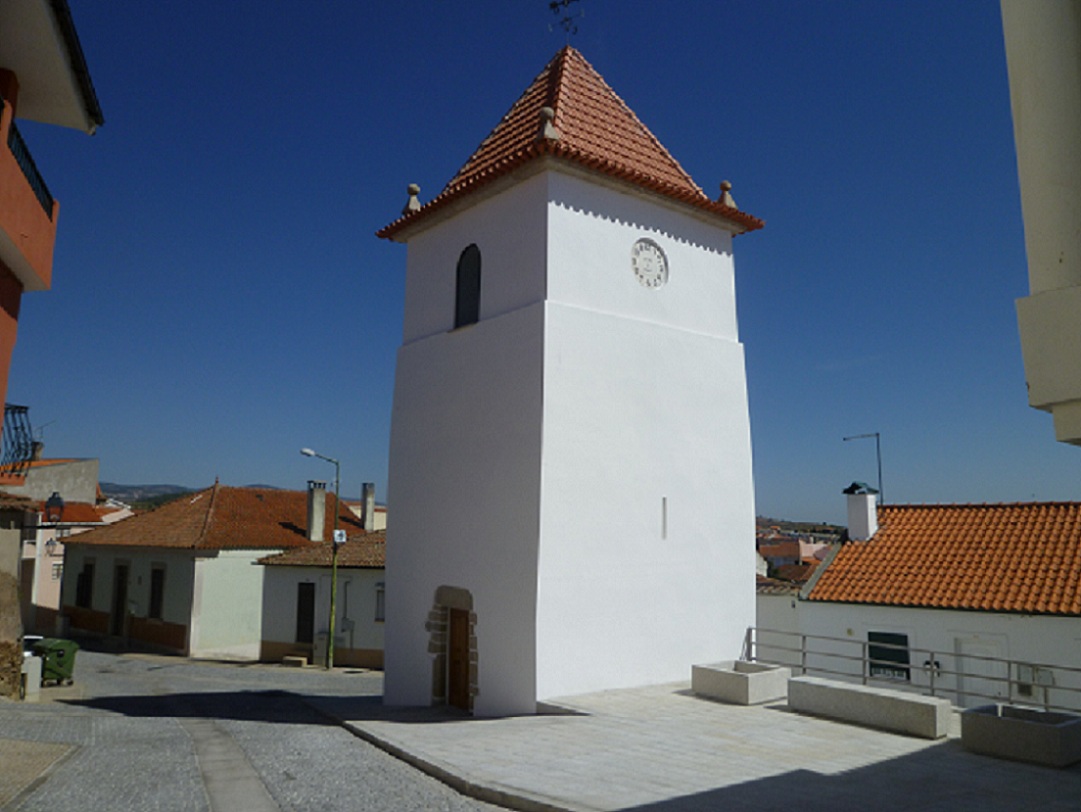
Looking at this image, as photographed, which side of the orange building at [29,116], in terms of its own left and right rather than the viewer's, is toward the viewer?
right

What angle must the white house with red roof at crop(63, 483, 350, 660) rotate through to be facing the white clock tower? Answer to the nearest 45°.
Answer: approximately 45° to its left

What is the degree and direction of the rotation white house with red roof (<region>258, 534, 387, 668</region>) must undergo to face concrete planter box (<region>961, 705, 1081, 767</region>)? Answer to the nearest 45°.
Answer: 0° — it already faces it

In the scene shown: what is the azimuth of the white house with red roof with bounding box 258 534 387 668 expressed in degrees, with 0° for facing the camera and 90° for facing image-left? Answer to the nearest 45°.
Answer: approximately 0°

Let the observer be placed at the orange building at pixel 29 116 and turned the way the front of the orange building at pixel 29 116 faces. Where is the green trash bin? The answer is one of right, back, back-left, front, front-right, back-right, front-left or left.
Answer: left

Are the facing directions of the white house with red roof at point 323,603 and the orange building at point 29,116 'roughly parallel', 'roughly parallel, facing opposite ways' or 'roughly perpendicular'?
roughly perpendicular

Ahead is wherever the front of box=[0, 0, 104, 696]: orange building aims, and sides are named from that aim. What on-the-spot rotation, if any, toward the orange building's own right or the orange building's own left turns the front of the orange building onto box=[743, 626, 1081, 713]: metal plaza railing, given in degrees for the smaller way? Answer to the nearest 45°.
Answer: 0° — it already faces it

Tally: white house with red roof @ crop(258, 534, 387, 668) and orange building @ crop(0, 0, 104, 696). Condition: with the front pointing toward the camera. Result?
1

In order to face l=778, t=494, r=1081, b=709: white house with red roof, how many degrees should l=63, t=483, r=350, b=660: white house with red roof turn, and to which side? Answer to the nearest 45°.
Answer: approximately 90° to its left

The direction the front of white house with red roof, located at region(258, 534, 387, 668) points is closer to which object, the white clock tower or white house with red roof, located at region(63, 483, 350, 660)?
the white clock tower
